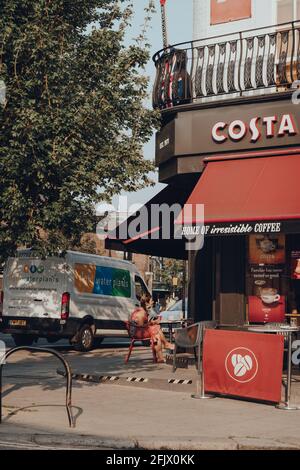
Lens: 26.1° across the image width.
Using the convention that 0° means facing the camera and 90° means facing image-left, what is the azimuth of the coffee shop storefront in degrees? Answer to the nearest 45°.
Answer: approximately 0°

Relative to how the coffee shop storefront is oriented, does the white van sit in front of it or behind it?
behind

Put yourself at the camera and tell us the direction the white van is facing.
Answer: facing away from the viewer and to the right of the viewer

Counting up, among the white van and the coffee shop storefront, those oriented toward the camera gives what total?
1
